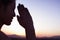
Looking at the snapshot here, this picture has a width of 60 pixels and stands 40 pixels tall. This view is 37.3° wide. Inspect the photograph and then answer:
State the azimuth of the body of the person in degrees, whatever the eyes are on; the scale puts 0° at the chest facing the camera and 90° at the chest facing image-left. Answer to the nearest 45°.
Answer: approximately 270°
